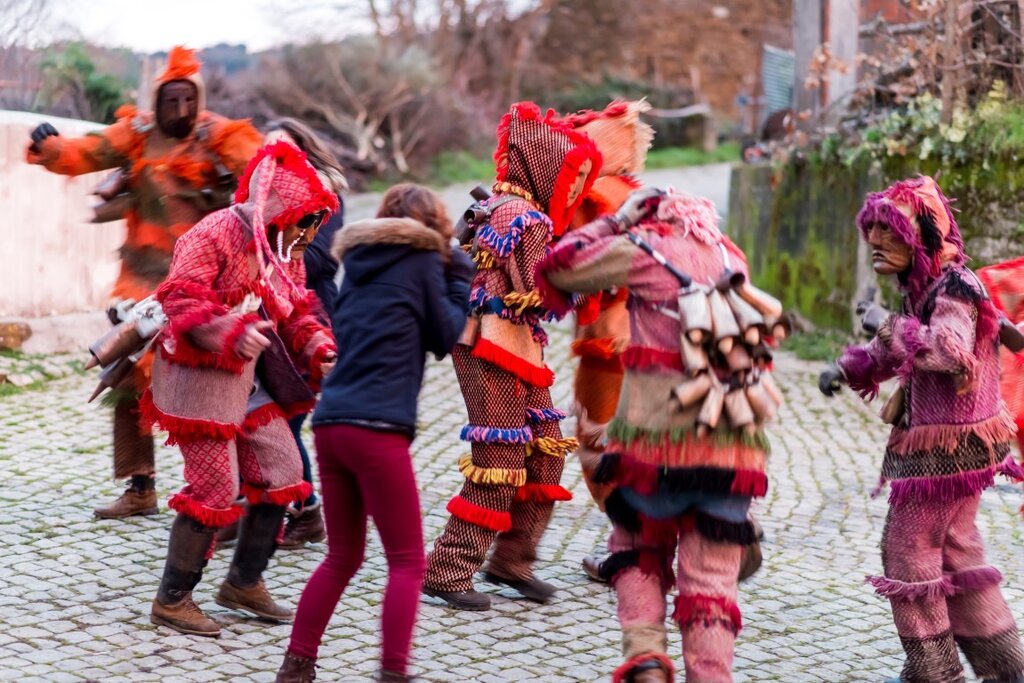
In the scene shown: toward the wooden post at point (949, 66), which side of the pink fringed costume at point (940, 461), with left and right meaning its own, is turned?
right

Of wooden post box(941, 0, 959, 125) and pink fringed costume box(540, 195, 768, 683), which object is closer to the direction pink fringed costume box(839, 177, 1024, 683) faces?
the pink fringed costume

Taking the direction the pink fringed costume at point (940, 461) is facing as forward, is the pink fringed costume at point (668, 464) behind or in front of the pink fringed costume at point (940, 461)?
in front

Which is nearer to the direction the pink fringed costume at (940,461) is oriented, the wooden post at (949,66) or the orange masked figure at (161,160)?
the orange masked figure

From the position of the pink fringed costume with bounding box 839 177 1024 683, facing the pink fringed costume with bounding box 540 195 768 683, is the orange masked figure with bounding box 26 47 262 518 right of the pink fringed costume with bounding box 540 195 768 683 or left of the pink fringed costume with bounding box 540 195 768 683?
right

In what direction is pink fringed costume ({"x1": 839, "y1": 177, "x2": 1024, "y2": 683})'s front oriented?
to the viewer's left

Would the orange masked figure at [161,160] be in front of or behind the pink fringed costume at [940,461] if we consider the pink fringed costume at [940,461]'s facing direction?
in front
